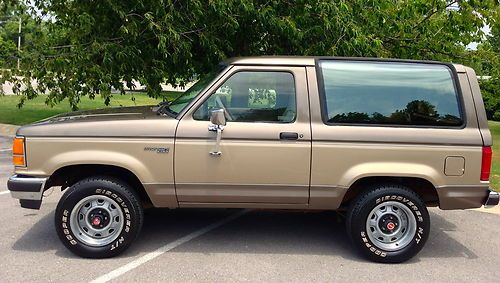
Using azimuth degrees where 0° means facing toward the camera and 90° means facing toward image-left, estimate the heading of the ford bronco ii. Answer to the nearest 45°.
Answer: approximately 90°

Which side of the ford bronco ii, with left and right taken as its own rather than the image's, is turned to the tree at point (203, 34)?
right
